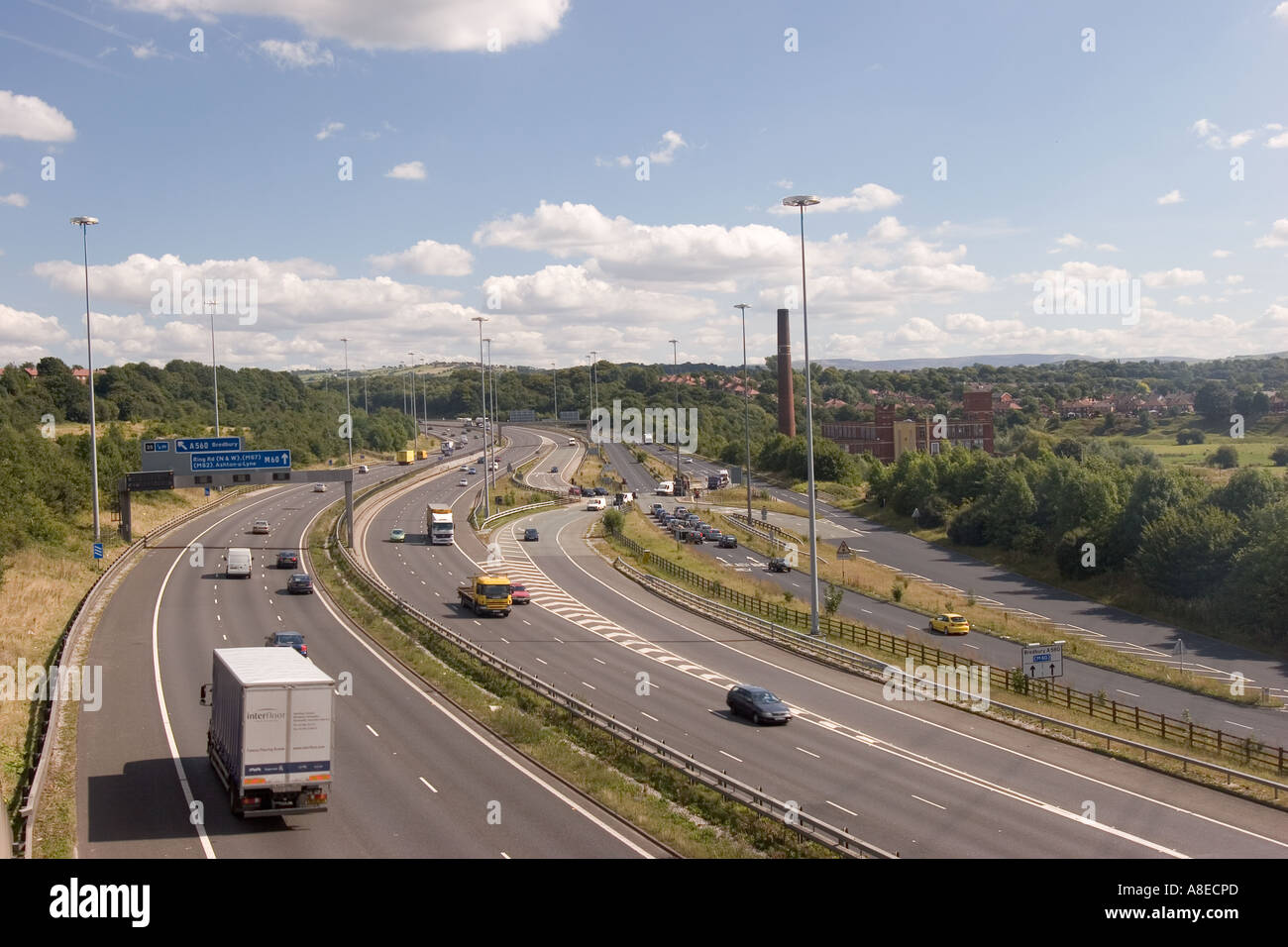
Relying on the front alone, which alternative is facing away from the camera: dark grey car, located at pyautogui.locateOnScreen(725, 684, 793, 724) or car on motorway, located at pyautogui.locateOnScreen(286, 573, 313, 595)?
the car on motorway

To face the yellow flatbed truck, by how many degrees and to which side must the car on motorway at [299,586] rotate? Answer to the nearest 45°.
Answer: approximately 135° to its right

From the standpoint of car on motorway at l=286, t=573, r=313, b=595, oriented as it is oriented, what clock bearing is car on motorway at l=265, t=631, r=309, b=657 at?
car on motorway at l=265, t=631, r=309, b=657 is roughly at 6 o'clock from car on motorway at l=286, t=573, r=313, b=595.

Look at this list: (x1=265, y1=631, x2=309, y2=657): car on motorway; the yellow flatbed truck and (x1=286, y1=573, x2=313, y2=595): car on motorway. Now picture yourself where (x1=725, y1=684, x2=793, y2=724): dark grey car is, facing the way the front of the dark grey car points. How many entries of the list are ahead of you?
0

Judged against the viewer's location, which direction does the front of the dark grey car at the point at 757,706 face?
facing the viewer and to the right of the viewer

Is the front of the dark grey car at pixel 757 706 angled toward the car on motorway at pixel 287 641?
no

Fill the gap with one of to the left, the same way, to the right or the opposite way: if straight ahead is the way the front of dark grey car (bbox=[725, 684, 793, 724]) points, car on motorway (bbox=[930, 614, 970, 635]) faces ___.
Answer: the opposite way

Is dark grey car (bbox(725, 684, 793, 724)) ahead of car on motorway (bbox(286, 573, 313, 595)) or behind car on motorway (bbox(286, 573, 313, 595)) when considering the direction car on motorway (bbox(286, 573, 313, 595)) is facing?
behind

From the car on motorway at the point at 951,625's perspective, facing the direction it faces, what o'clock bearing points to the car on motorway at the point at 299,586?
the car on motorway at the point at 299,586 is roughly at 10 o'clock from the car on motorway at the point at 951,625.

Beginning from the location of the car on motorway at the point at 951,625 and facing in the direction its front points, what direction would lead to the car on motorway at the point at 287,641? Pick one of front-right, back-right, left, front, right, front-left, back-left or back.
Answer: left

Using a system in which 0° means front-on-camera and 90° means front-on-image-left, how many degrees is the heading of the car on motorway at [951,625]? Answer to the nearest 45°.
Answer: approximately 135°

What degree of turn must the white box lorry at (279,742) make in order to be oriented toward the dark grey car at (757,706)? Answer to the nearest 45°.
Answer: approximately 45° to its right

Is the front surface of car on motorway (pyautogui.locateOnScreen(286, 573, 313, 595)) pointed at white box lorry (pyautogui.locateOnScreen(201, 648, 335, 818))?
no

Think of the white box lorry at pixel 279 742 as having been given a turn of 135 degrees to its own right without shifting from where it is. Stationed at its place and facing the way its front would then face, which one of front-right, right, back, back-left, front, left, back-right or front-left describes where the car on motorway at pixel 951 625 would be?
left

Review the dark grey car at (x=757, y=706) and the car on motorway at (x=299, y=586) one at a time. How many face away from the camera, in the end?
1

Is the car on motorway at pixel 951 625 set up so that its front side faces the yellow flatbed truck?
no

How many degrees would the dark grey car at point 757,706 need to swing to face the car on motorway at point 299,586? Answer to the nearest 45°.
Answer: approximately 180°

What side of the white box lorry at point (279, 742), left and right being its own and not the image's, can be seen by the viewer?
back

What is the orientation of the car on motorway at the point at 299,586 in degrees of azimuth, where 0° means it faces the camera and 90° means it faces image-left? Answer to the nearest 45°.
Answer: approximately 180°
